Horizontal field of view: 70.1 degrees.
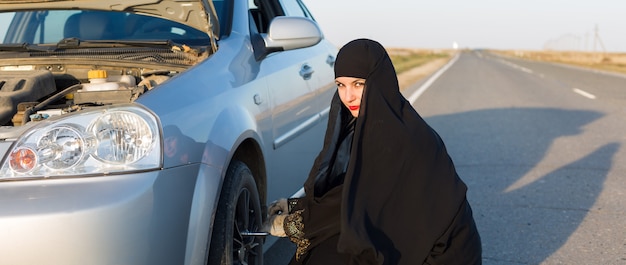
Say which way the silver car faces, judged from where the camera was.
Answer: facing the viewer and to the left of the viewer

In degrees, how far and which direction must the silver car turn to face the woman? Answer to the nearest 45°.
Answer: approximately 90° to its left
